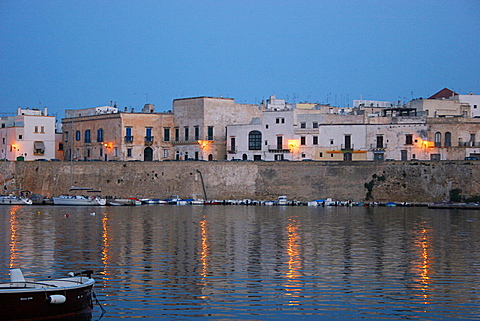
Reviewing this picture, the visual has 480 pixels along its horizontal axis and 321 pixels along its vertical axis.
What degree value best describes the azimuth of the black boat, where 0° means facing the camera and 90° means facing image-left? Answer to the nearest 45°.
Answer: approximately 270°
